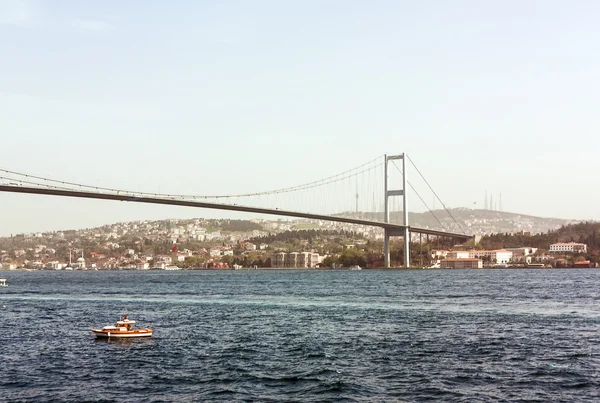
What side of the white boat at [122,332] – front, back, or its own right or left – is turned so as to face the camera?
left
